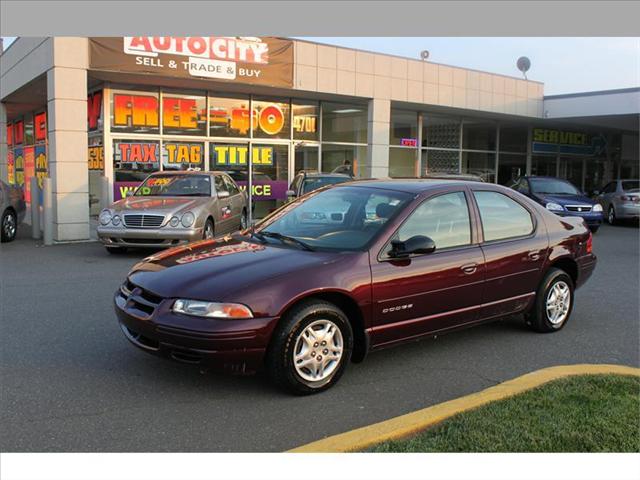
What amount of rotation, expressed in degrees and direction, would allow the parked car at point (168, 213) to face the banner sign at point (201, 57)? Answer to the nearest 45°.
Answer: approximately 135° to its right

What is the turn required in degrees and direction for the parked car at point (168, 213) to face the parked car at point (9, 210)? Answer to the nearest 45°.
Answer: approximately 90° to its right

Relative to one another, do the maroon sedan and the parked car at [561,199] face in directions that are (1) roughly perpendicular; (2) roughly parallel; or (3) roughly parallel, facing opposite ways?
roughly perpendicular

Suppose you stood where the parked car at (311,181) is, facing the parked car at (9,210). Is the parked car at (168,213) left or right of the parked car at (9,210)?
left

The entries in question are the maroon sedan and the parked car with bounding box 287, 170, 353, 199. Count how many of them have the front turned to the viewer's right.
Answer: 0
